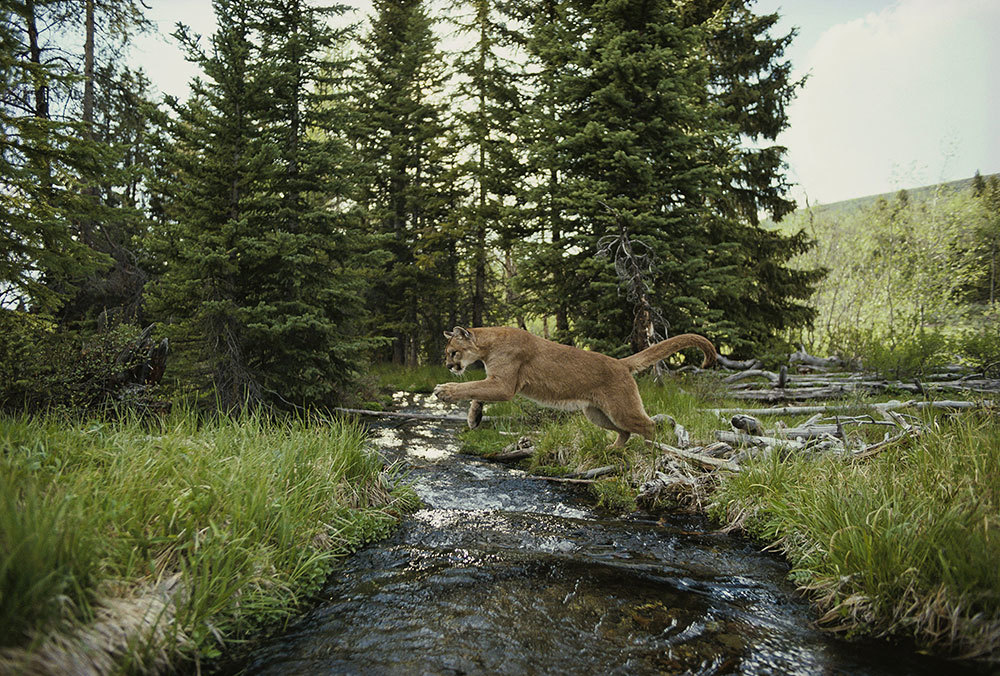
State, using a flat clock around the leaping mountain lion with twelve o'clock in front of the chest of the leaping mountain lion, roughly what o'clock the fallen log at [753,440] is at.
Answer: The fallen log is roughly at 6 o'clock from the leaping mountain lion.

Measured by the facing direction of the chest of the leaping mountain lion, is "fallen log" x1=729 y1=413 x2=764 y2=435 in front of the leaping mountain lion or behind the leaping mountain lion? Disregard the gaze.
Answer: behind

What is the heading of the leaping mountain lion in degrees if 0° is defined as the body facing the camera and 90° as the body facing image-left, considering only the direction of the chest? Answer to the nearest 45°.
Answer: approximately 90°

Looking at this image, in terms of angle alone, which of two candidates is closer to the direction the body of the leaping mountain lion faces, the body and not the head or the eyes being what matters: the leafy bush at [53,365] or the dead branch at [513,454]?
the leafy bush

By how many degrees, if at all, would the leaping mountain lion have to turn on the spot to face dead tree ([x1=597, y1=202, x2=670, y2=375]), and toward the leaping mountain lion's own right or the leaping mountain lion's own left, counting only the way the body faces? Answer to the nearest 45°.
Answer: approximately 90° to the leaping mountain lion's own right

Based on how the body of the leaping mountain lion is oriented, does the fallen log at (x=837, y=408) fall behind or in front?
behind

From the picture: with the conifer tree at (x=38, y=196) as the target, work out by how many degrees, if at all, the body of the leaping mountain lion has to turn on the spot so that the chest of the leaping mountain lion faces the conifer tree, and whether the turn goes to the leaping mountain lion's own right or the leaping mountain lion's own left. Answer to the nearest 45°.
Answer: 0° — it already faces it

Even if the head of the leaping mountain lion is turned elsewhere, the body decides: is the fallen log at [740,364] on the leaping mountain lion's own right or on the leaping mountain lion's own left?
on the leaping mountain lion's own right

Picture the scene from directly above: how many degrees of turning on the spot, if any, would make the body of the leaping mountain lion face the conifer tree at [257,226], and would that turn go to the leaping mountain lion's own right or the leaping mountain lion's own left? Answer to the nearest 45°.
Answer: approximately 45° to the leaping mountain lion's own right
